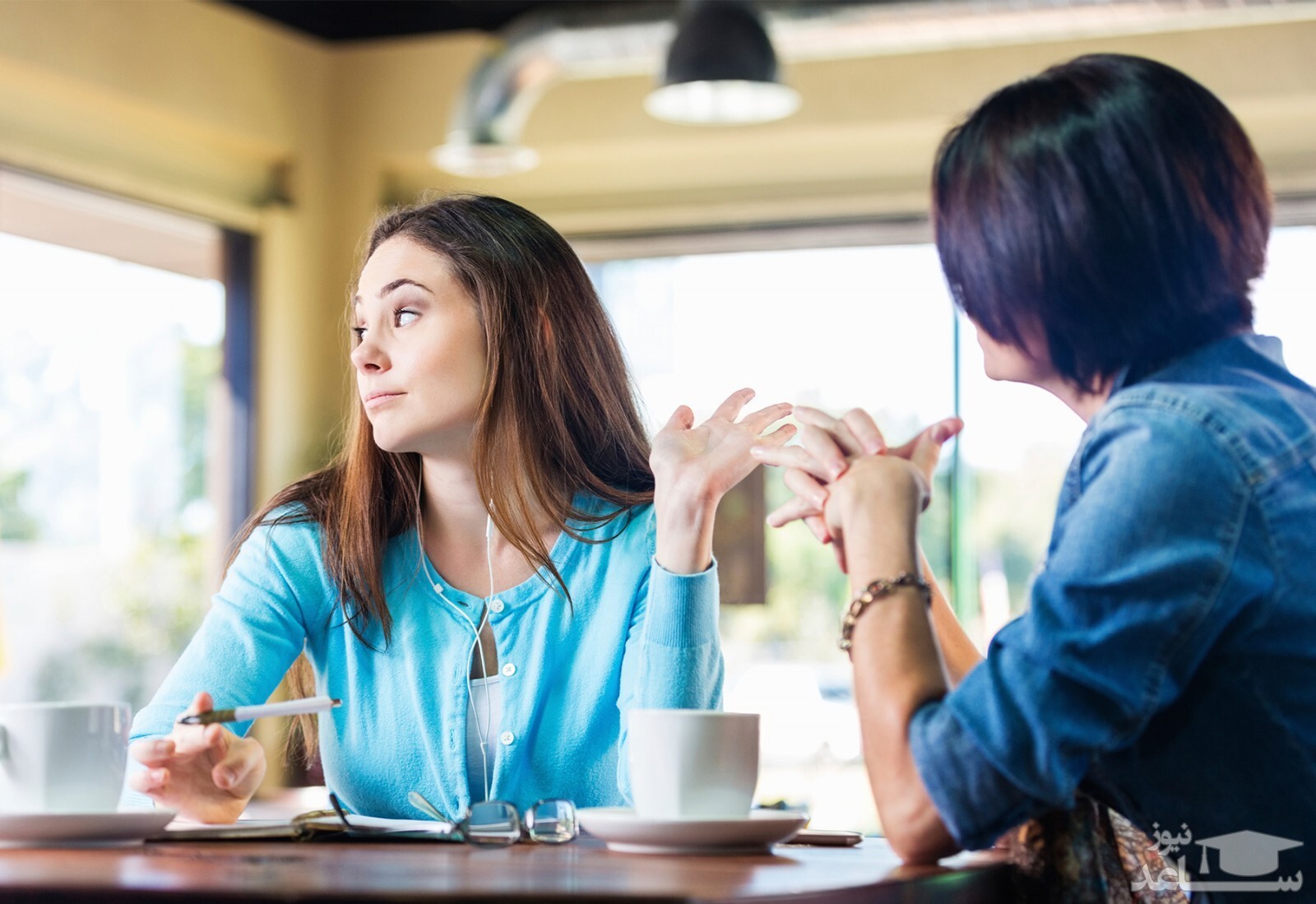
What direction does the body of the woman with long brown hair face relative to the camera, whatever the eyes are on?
toward the camera

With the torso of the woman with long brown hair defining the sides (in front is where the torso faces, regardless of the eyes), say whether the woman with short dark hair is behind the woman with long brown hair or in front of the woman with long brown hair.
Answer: in front

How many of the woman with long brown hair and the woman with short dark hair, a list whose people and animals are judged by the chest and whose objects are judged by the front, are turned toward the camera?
1

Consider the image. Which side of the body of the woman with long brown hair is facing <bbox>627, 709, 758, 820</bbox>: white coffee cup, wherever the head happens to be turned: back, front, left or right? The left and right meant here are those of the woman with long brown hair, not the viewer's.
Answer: front

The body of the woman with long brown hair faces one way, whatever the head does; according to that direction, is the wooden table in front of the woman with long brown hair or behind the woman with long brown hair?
in front

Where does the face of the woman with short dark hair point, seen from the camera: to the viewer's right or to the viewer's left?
to the viewer's left

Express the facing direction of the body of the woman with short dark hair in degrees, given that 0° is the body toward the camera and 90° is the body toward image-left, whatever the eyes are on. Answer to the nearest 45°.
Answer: approximately 135°

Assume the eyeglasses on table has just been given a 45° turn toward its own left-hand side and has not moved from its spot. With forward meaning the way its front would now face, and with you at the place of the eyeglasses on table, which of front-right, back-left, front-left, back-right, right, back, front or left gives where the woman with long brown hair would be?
left

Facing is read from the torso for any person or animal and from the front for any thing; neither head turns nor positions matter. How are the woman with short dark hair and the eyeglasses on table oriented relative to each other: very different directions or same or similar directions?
very different directions

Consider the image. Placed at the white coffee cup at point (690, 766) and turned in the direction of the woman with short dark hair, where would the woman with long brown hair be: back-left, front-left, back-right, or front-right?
back-left
